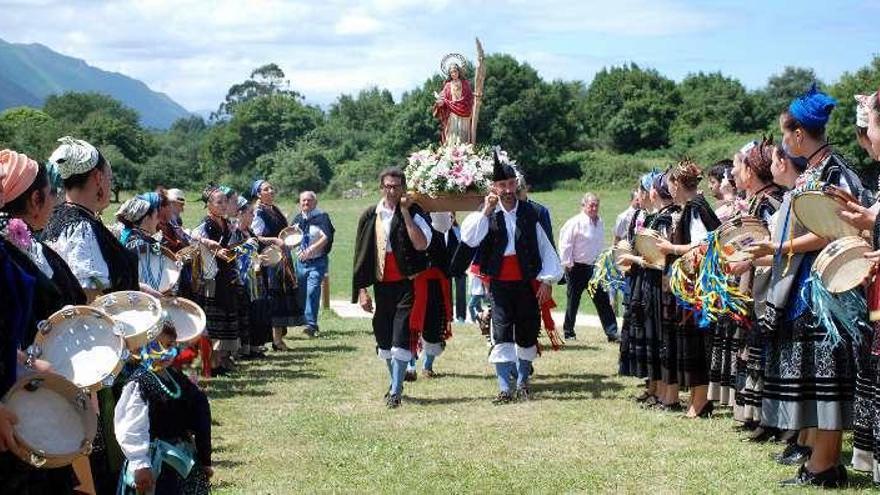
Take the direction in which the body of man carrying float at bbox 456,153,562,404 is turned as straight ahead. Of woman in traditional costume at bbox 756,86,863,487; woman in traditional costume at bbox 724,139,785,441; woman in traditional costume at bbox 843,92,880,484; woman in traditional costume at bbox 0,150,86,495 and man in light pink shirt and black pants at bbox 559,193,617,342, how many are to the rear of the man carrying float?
1

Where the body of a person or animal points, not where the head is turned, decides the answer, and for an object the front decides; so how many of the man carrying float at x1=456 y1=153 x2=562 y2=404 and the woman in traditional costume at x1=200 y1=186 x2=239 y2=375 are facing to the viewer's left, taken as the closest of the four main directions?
0

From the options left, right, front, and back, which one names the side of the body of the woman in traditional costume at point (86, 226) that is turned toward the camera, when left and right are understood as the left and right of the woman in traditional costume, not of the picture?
right

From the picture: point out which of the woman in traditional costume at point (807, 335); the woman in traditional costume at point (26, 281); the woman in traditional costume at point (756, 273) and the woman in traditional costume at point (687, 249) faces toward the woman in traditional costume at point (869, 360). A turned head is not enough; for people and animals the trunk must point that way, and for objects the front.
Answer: the woman in traditional costume at point (26, 281)

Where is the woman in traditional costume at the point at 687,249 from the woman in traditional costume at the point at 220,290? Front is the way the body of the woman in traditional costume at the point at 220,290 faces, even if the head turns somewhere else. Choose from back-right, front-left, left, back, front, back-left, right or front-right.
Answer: front

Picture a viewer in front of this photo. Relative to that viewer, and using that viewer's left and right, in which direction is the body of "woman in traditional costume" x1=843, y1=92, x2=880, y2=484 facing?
facing to the left of the viewer

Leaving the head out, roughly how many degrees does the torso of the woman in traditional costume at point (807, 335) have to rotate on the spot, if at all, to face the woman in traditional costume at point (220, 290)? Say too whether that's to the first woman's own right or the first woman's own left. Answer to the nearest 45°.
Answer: approximately 45° to the first woman's own right

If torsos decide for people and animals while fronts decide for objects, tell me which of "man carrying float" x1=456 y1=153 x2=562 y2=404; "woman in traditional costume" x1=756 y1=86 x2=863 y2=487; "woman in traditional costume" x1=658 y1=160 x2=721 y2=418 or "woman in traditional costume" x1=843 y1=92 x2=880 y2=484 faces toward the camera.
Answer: the man carrying float

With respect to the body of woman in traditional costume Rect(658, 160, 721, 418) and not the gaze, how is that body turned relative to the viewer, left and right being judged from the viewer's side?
facing to the left of the viewer

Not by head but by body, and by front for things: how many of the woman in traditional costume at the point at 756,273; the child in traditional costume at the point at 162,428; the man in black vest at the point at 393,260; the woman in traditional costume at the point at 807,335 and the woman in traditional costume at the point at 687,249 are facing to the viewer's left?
3

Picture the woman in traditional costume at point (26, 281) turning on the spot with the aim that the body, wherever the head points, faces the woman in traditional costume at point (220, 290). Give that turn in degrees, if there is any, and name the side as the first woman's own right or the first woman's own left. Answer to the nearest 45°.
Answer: approximately 90° to the first woman's own left

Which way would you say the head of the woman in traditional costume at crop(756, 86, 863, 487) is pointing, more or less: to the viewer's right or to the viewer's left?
to the viewer's left

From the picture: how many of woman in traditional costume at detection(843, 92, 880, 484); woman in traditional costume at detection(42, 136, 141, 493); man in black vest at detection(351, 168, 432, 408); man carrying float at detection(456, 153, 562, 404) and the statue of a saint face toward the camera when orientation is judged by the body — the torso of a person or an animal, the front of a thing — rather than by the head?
3

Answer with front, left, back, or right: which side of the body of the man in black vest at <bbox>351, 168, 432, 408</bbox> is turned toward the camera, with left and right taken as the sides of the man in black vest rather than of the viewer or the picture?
front

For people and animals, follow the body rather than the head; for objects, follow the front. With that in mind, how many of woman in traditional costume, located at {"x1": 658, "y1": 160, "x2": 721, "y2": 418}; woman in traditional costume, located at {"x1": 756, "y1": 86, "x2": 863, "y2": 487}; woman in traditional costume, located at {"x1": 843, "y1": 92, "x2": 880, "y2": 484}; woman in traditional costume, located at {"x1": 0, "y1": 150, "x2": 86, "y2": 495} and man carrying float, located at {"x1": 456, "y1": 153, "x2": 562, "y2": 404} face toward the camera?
1

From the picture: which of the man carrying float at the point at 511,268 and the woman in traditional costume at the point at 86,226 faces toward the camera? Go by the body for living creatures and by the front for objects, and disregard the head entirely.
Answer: the man carrying float

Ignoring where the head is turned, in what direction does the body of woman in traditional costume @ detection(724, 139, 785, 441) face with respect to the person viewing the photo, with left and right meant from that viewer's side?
facing to the left of the viewer

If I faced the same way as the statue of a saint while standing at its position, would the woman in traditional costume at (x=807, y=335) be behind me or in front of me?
in front

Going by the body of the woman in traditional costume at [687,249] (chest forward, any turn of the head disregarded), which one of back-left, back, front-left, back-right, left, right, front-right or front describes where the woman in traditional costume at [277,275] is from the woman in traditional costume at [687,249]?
front-right
